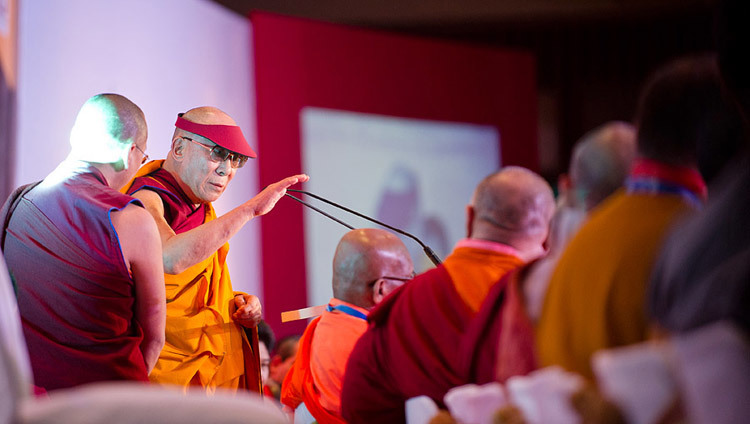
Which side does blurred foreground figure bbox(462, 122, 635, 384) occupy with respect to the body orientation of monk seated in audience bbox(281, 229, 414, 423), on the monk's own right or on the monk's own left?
on the monk's own right

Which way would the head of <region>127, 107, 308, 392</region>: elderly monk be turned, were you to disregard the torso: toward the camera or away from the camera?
toward the camera

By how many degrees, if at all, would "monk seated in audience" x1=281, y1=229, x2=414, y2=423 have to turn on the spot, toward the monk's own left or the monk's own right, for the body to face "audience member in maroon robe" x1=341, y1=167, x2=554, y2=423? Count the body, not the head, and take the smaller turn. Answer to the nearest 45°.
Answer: approximately 135° to the monk's own right

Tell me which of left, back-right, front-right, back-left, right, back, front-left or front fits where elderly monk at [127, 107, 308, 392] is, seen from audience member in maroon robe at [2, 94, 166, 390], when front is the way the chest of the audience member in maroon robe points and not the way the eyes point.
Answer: front

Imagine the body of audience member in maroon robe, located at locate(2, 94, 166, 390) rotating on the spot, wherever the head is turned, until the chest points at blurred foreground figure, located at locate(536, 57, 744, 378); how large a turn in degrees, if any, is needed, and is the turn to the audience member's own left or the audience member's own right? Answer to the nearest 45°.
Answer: approximately 90° to the audience member's own right

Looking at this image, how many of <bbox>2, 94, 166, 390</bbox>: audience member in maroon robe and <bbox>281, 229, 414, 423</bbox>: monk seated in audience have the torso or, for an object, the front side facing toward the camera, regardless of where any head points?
0

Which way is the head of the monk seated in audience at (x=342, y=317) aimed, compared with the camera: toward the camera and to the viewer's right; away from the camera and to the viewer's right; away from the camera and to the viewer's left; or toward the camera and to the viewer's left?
away from the camera and to the viewer's right

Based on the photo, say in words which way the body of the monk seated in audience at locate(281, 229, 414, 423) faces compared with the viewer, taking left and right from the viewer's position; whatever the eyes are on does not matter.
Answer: facing away from the viewer and to the right of the viewer

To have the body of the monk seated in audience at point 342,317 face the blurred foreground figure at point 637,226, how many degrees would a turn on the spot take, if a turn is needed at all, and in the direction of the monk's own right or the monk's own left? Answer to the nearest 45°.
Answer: approximately 135° to the monk's own right

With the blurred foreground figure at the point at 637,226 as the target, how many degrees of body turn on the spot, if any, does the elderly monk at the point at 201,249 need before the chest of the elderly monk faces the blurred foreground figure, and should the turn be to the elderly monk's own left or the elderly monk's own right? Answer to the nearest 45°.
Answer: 0° — they already face them

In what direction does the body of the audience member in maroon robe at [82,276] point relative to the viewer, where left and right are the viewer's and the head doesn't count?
facing away from the viewer and to the right of the viewer

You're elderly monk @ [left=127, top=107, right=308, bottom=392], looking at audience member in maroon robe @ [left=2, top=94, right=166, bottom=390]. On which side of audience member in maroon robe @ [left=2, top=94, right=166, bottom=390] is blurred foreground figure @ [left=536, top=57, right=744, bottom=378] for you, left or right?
left

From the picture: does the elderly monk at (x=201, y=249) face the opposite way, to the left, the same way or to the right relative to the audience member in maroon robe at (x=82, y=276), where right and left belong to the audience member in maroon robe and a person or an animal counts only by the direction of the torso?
to the right

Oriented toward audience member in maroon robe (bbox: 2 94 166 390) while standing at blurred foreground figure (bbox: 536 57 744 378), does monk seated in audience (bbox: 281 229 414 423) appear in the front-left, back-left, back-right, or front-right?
front-right

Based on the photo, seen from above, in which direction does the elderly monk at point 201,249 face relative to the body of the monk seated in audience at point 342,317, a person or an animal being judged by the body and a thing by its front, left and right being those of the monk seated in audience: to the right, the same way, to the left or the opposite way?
to the right

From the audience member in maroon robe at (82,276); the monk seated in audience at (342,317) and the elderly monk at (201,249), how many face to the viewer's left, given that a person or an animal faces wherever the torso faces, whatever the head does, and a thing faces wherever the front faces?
0
